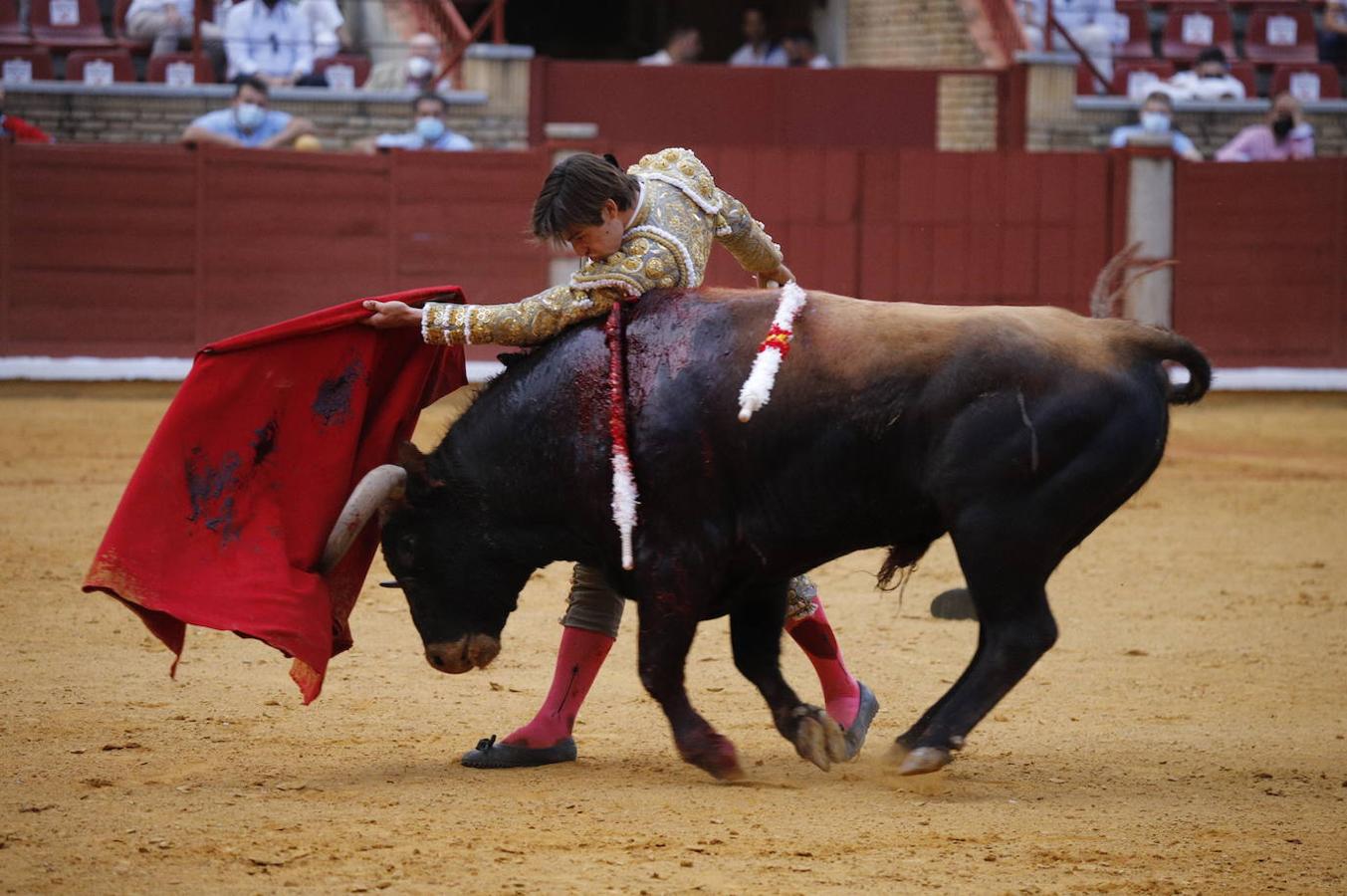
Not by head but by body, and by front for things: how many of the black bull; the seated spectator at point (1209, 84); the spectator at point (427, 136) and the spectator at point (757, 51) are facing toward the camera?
3

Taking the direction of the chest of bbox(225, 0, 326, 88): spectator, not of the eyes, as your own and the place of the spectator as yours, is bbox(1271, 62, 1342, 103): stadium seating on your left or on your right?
on your left

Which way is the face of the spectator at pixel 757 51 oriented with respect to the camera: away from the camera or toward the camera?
toward the camera

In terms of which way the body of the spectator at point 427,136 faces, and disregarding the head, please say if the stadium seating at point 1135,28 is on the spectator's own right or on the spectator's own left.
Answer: on the spectator's own left

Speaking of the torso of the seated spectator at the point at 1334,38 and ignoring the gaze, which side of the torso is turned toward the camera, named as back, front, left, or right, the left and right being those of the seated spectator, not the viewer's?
front

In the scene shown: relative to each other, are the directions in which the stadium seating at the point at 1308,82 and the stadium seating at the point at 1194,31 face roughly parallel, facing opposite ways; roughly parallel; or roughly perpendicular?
roughly parallel

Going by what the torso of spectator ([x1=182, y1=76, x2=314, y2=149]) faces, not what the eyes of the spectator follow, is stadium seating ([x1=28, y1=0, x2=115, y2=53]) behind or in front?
behind

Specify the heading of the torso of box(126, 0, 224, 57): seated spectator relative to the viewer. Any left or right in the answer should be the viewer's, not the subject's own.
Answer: facing the viewer

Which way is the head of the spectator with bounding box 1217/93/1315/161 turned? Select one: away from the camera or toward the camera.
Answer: toward the camera

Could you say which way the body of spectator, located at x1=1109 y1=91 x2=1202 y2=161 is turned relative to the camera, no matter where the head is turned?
toward the camera

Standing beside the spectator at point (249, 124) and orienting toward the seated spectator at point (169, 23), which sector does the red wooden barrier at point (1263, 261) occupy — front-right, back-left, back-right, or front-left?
back-right

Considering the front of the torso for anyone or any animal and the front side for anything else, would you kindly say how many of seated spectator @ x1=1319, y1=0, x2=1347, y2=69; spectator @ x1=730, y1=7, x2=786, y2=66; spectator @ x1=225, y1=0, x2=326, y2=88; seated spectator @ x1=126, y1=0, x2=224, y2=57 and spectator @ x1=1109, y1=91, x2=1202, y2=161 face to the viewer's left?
0

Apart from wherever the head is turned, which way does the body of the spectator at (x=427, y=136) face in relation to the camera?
toward the camera

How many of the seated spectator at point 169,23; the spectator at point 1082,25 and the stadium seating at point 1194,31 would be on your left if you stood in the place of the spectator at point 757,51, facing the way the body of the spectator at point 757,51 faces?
2

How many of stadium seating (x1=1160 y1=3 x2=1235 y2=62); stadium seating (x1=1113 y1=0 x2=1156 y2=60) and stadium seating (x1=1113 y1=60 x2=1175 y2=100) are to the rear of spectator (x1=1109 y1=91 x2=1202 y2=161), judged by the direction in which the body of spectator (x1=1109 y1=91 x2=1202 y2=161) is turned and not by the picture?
3

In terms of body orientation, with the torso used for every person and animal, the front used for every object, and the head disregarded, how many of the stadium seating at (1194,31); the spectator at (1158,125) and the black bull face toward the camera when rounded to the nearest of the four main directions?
2
